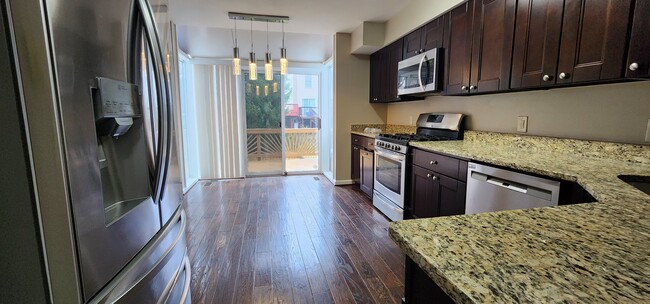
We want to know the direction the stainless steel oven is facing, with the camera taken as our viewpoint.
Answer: facing the viewer and to the left of the viewer

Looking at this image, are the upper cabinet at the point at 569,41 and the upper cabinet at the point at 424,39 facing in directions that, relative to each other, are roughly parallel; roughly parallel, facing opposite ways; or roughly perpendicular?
roughly parallel

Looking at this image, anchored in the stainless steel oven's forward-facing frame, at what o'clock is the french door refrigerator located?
The french door refrigerator is roughly at 11 o'clock from the stainless steel oven.

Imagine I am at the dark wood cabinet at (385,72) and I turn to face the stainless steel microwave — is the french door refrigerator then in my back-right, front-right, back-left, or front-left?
front-right

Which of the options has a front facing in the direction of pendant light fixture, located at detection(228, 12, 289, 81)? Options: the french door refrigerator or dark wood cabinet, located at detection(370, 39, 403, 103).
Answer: the dark wood cabinet

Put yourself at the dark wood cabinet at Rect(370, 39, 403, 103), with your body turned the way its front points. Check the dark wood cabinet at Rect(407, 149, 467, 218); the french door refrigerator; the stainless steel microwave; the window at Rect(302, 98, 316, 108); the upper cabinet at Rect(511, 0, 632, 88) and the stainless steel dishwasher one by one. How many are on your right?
1

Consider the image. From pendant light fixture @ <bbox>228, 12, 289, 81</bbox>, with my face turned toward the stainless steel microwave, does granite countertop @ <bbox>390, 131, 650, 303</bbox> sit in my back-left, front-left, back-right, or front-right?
front-right

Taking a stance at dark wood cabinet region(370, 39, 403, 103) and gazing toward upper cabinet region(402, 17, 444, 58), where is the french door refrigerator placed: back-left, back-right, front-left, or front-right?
front-right

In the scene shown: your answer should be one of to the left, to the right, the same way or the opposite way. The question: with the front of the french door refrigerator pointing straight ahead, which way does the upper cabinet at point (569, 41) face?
the opposite way

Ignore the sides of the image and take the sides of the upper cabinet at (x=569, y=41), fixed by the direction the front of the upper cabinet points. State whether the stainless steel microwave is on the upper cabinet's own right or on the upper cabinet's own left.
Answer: on the upper cabinet's own right

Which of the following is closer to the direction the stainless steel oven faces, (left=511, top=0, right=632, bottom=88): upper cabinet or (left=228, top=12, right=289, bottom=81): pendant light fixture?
the pendant light fixture

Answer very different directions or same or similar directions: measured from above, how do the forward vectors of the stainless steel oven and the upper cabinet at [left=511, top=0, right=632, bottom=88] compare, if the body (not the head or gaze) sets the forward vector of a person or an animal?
same or similar directions

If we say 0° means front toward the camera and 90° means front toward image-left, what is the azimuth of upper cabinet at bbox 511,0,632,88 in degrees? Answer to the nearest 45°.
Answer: approximately 45°

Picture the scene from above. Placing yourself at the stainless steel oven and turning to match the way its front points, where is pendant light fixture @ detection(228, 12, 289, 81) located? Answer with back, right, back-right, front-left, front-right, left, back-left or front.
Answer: front-right
